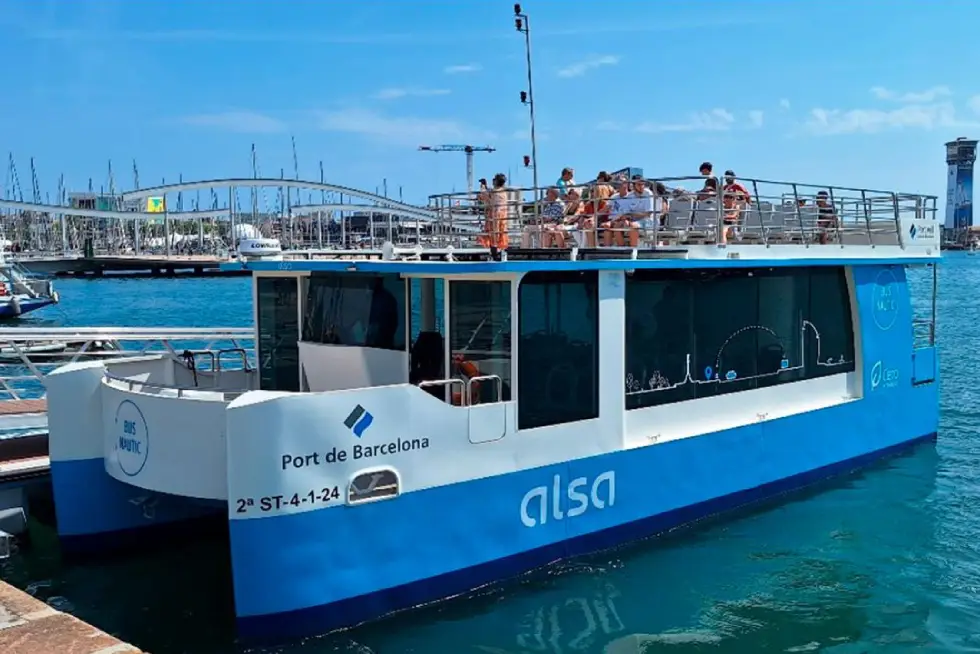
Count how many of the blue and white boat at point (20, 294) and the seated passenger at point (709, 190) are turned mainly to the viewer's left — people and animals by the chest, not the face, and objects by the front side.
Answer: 1

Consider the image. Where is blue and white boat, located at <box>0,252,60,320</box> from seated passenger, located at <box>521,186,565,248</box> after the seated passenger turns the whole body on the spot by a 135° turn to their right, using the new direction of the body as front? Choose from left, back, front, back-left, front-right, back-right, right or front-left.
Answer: front-left

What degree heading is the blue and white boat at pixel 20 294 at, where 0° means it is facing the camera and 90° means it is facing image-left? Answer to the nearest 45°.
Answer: approximately 270°
